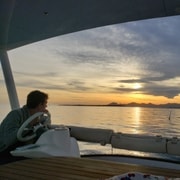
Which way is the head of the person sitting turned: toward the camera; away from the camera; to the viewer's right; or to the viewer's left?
to the viewer's right

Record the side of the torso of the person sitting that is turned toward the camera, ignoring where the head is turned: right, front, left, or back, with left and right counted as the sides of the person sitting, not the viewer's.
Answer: right

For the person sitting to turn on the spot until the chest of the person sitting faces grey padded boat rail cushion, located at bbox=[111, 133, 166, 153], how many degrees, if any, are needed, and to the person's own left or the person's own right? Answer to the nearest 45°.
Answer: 0° — they already face it

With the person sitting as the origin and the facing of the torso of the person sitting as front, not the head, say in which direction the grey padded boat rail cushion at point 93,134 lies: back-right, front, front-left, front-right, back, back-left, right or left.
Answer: front-left
